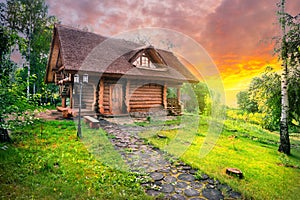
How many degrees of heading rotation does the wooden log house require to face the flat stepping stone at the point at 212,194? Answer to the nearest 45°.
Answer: approximately 45° to its right

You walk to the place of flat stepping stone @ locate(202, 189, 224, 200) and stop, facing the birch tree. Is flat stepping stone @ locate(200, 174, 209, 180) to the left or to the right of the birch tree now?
left

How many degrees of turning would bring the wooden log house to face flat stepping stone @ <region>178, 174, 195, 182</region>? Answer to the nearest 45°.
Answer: approximately 45° to its right

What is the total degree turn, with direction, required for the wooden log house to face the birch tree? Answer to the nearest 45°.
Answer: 0° — it already faces it

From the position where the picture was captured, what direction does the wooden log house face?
facing the viewer and to the right of the viewer
